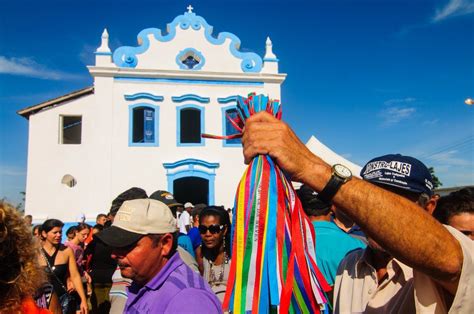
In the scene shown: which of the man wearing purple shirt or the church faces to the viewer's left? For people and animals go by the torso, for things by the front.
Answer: the man wearing purple shirt

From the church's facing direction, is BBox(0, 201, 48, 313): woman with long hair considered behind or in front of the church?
in front

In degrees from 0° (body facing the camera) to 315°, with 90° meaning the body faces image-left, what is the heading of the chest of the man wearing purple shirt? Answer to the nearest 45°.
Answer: approximately 90°

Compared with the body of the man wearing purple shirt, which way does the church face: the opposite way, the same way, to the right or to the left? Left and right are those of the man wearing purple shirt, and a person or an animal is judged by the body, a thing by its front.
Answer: to the left

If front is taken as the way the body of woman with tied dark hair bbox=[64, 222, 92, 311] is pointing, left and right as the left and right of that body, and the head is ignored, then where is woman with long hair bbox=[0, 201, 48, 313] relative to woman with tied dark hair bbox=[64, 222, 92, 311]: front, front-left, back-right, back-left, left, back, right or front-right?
front-right

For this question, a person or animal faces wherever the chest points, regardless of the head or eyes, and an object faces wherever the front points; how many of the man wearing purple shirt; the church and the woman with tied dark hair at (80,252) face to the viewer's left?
1

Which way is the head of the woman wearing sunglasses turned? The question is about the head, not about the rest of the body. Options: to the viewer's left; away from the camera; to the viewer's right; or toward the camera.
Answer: toward the camera

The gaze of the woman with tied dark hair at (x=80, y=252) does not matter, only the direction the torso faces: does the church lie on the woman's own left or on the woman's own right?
on the woman's own left

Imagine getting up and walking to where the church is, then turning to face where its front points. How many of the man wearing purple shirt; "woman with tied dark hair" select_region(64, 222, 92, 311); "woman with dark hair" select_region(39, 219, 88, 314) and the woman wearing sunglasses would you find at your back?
0

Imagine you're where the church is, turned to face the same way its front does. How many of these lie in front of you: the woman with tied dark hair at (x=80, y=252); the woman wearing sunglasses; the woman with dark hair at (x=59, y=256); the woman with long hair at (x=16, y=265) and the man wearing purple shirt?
5

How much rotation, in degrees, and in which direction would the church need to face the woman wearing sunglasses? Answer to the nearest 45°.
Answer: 0° — it already faces them

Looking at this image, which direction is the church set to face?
toward the camera

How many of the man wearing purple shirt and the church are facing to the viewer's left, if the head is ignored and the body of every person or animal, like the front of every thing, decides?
1

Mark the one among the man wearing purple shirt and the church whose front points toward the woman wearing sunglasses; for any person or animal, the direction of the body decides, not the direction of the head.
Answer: the church

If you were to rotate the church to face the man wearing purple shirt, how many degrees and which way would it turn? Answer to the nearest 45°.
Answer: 0° — it already faces them

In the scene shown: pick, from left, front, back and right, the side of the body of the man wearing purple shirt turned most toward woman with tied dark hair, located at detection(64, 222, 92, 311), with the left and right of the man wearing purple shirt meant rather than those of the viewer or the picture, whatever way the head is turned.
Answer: right

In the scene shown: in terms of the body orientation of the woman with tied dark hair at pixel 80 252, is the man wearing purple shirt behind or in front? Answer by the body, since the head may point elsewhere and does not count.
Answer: in front
